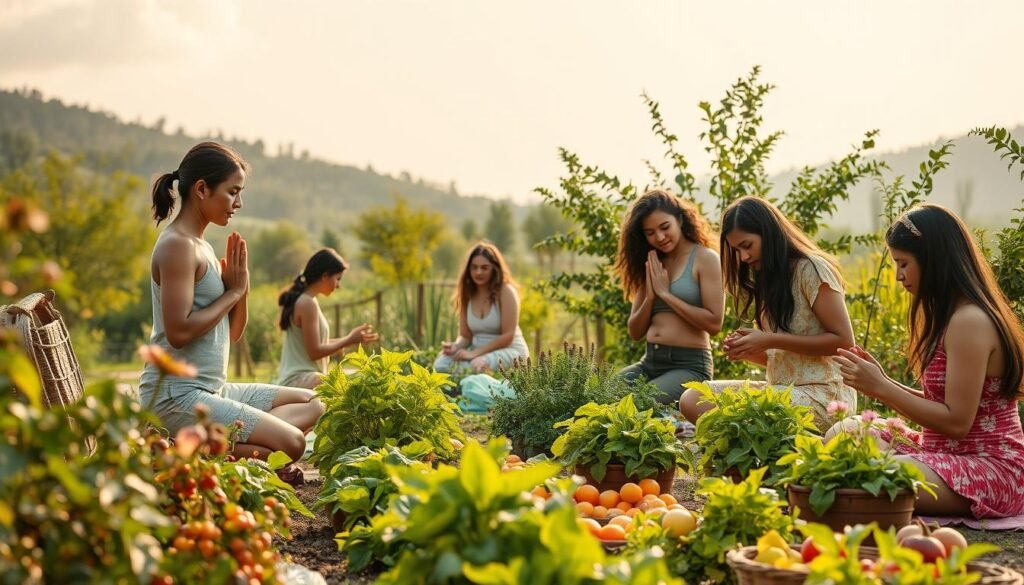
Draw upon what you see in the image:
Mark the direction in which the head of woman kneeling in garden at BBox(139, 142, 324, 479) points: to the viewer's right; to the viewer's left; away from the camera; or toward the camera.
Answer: to the viewer's right

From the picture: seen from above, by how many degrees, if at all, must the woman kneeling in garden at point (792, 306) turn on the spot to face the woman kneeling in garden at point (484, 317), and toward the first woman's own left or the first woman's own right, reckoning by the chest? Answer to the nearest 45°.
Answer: approximately 90° to the first woman's own right

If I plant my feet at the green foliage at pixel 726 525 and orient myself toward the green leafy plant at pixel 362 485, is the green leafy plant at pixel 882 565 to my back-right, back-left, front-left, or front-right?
back-left

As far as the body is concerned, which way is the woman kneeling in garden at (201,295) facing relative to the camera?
to the viewer's right

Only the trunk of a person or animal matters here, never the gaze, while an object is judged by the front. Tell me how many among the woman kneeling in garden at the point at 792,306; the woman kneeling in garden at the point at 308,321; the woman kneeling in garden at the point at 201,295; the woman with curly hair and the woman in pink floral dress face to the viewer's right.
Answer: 2

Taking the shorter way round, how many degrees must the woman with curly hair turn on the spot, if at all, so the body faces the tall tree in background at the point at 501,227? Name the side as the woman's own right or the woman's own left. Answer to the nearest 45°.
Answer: approximately 135° to the woman's own right

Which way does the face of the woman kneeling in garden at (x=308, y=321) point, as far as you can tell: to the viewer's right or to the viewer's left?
to the viewer's right

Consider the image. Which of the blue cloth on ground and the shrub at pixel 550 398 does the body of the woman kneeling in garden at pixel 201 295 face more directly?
the shrub

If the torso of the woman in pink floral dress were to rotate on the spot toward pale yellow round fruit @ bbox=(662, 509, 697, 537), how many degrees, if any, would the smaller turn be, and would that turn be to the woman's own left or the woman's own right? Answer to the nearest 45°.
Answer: approximately 45° to the woman's own left

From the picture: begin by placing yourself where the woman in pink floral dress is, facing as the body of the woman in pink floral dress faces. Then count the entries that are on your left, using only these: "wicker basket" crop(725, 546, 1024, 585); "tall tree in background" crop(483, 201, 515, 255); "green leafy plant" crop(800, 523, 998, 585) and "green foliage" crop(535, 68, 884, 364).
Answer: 2

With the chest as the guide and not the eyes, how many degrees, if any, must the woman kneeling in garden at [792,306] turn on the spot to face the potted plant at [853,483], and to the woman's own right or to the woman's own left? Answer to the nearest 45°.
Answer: approximately 45° to the woman's own left

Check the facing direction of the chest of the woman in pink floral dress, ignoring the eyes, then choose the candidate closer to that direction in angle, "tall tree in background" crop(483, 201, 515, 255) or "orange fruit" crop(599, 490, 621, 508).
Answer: the orange fruit

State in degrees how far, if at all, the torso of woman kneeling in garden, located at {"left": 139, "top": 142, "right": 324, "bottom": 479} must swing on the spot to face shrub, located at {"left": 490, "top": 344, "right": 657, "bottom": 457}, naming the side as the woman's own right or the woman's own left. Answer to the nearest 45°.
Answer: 0° — they already face it

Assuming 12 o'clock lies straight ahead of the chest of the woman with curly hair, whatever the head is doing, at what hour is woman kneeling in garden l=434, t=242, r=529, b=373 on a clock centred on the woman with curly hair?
The woman kneeling in garden is roughly at 3 o'clock from the woman with curly hair.

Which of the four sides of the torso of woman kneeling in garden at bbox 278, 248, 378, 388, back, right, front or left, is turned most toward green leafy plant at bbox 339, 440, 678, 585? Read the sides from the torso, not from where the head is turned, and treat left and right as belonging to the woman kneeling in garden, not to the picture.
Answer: right
